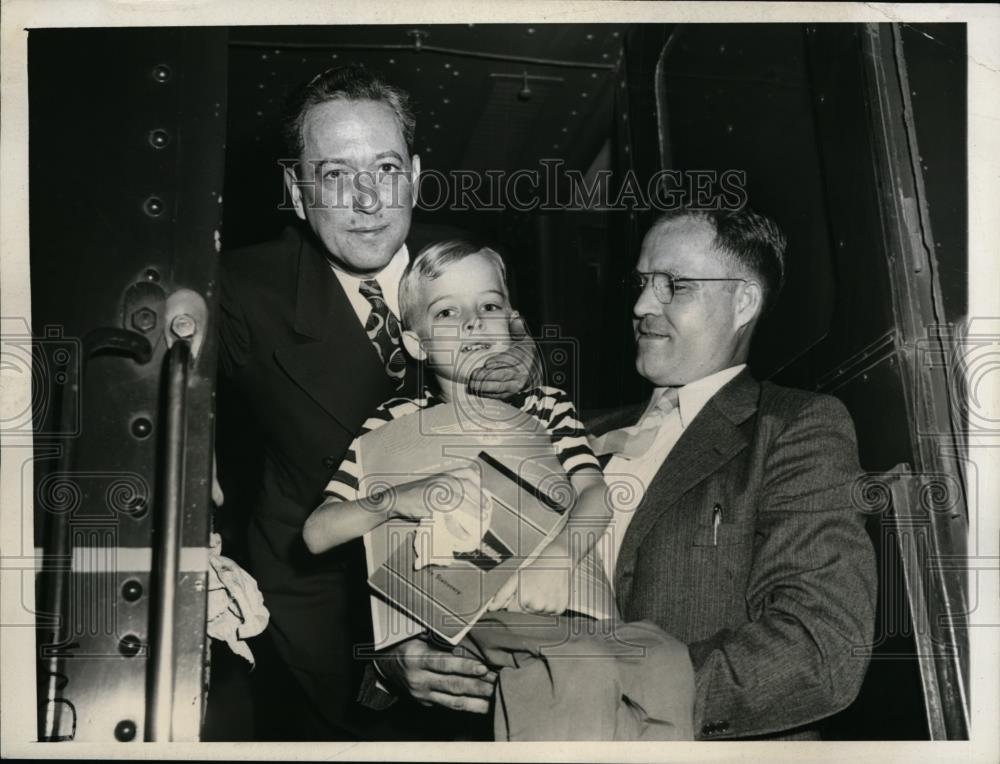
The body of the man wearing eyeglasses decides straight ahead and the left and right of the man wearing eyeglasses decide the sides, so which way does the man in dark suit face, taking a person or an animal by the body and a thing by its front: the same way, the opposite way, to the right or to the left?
to the left

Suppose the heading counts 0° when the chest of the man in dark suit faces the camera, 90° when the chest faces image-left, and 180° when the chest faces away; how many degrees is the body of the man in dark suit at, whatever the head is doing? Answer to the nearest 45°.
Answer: approximately 315°
